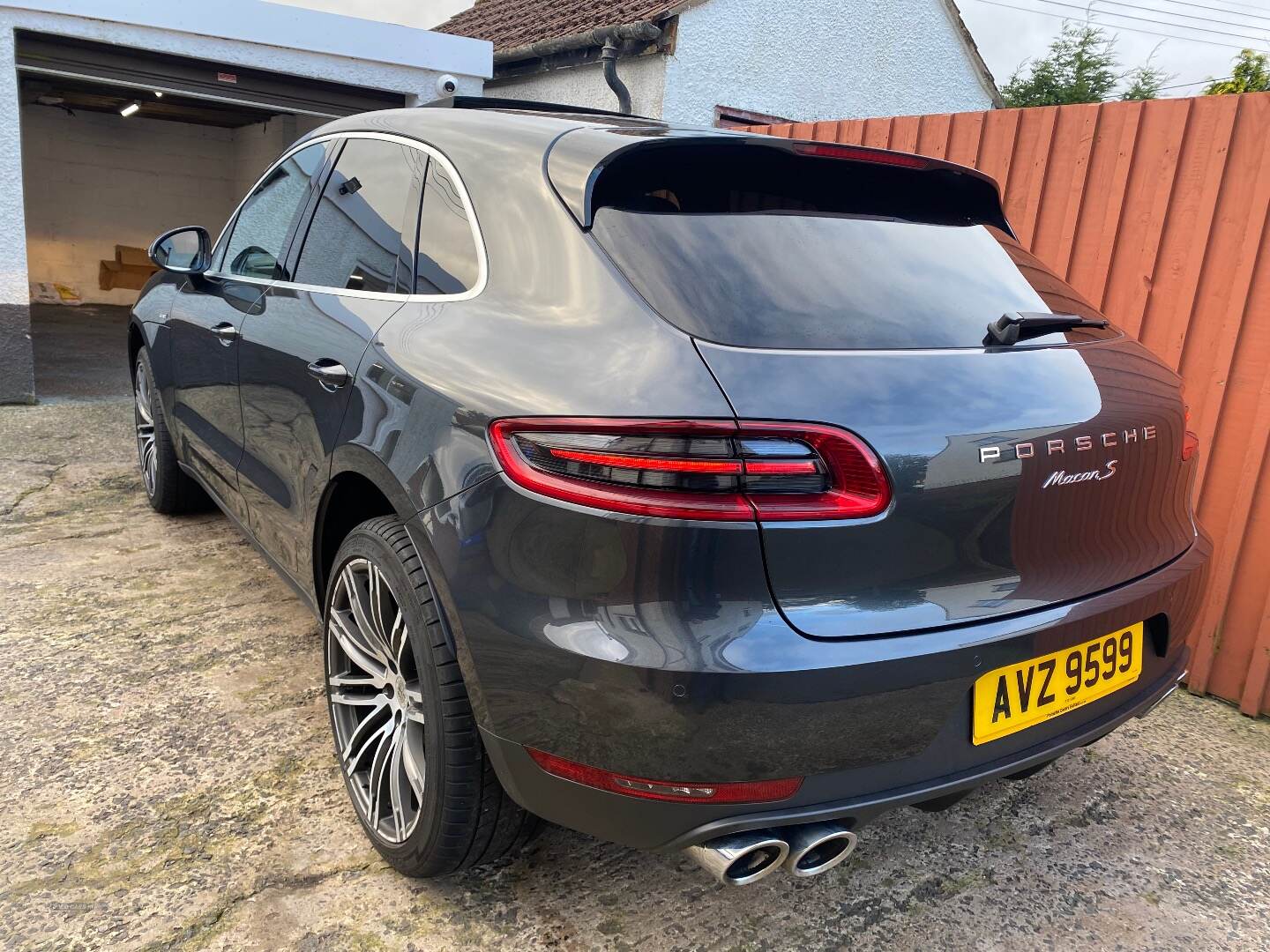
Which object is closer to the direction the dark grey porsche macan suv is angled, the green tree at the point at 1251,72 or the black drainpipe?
the black drainpipe

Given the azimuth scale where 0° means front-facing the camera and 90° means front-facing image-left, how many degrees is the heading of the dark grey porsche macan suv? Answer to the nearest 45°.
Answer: approximately 135°

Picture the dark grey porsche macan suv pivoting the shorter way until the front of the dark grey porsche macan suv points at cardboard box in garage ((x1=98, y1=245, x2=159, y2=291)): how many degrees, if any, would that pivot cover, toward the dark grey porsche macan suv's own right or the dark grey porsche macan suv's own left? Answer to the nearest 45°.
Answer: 0° — it already faces it

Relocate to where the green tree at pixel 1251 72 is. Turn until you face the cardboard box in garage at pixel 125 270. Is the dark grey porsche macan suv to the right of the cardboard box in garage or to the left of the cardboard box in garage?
left

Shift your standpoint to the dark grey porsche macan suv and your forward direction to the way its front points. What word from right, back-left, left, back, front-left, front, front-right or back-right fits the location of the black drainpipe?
front-right

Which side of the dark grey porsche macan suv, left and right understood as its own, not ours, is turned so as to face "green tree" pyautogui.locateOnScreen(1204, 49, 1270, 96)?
right
